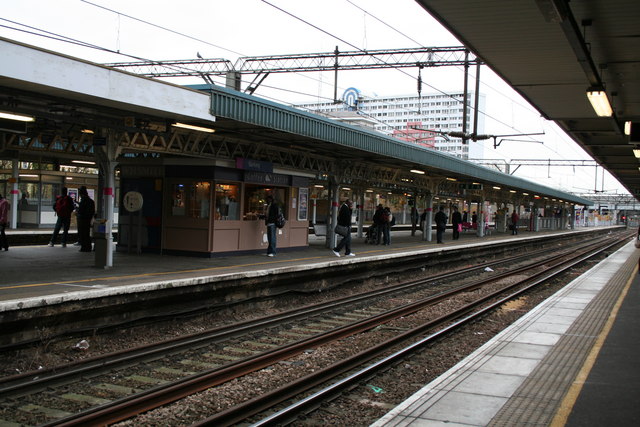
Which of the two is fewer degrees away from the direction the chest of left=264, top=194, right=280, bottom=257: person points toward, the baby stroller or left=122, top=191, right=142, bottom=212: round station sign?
the round station sign

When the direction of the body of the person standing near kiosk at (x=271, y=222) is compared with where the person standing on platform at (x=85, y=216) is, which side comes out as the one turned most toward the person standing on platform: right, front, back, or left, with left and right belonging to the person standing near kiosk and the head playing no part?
front

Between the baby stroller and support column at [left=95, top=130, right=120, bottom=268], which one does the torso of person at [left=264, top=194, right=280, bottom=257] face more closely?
the support column

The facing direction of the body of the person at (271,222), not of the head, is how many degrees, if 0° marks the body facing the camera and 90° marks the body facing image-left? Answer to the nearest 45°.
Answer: approximately 90°

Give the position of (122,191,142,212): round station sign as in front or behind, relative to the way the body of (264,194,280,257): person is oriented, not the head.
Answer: in front
